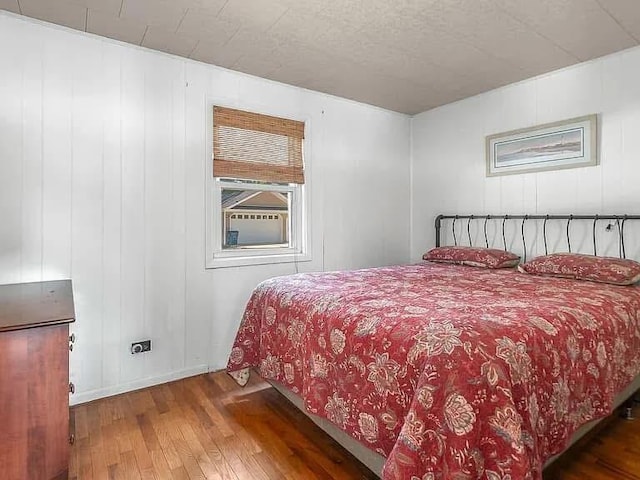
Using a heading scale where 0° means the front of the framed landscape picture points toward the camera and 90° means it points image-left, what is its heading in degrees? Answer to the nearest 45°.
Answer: approximately 45°

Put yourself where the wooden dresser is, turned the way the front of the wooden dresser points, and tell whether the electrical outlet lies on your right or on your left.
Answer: on your left

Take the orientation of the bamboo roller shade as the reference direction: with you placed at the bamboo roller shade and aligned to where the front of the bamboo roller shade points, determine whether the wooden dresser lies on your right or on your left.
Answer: on your right

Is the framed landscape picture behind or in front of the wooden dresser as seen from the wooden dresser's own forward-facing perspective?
in front

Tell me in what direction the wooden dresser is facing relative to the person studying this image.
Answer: facing to the right of the viewer

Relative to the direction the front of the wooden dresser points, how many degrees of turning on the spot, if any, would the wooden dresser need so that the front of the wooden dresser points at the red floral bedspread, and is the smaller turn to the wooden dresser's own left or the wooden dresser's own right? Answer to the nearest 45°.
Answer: approximately 45° to the wooden dresser's own right

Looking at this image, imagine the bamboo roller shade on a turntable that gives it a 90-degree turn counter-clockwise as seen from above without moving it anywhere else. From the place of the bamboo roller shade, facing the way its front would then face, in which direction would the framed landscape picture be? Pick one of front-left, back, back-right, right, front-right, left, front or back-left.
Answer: front-right

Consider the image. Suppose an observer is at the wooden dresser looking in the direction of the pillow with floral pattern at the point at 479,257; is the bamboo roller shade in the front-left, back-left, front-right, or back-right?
front-left

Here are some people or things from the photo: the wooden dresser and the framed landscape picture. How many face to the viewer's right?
1

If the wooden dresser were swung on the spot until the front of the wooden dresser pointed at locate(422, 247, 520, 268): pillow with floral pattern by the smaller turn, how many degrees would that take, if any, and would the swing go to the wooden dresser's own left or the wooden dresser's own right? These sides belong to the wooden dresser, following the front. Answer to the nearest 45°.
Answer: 0° — it already faces it

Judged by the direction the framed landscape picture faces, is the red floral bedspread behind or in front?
in front

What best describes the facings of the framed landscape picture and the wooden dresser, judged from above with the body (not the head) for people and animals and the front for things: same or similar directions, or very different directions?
very different directions

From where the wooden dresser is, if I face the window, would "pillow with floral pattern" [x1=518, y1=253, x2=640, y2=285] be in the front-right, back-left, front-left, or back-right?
front-right
